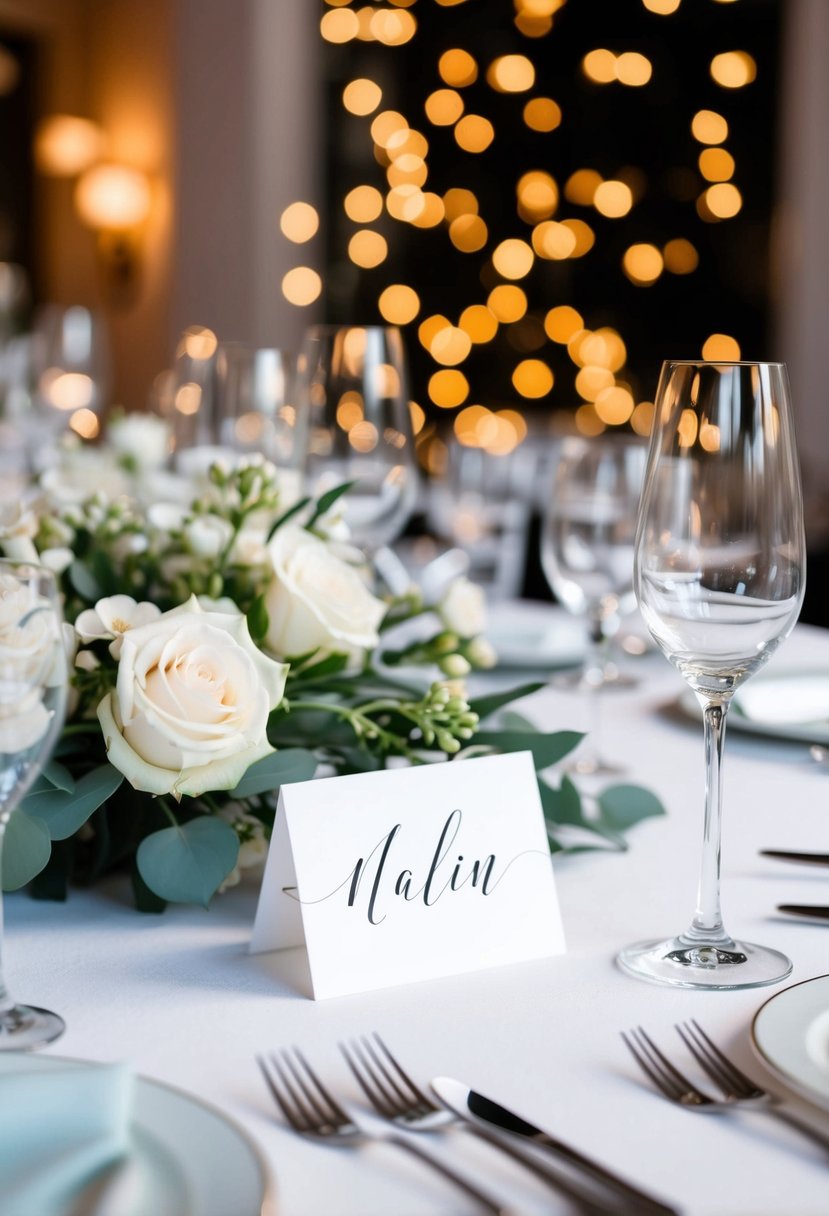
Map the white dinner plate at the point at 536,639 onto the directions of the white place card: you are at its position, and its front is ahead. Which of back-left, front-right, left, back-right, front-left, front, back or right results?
back-left

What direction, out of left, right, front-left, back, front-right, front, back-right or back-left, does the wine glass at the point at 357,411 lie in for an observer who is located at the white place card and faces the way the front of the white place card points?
back-left

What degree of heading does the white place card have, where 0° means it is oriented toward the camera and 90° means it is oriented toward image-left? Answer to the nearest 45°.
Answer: approximately 315°
